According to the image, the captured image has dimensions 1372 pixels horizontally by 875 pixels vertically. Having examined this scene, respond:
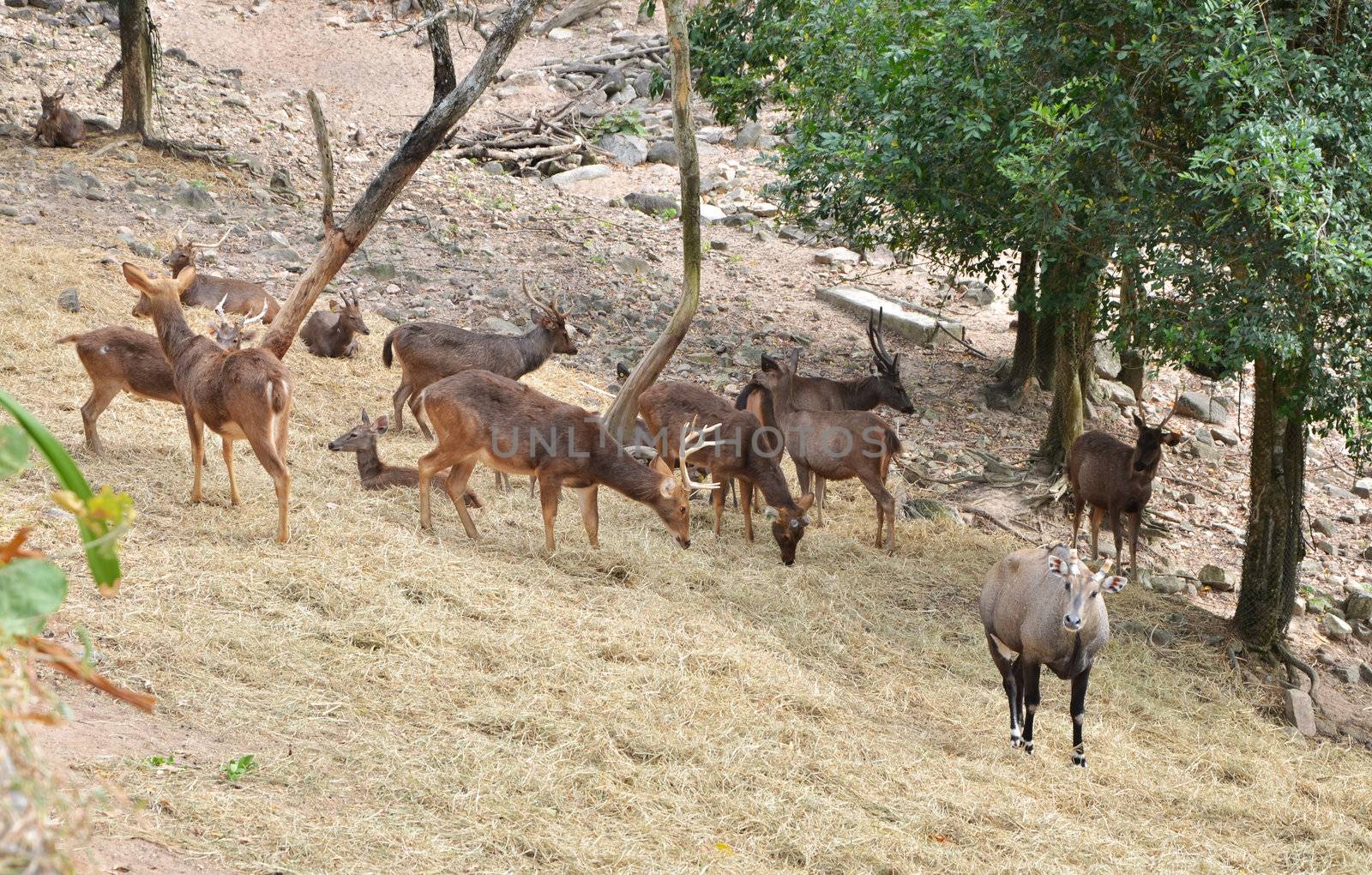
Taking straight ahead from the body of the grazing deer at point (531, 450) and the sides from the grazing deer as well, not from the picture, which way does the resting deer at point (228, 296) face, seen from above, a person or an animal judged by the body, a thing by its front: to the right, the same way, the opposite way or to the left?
the opposite way

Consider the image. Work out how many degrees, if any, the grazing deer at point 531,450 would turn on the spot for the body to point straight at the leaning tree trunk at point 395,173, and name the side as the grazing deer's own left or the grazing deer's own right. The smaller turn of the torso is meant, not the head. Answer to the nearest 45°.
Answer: approximately 135° to the grazing deer's own left

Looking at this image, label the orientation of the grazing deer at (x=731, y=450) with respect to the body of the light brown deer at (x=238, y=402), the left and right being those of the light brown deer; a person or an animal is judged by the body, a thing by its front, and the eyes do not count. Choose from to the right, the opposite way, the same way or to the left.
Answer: the opposite way

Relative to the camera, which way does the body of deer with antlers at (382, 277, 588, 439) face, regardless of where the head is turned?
to the viewer's right

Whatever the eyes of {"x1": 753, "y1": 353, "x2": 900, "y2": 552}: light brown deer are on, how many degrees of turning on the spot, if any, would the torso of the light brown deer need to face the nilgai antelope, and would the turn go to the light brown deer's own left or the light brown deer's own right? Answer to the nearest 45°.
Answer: approximately 90° to the light brown deer's own left

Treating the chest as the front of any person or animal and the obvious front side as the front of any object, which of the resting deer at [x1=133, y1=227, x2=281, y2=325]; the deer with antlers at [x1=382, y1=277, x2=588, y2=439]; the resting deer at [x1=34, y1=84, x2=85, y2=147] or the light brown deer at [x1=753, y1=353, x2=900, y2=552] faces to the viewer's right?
the deer with antlers

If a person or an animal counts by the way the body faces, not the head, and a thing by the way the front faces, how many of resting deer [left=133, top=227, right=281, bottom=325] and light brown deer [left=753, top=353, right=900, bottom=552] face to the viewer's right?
0

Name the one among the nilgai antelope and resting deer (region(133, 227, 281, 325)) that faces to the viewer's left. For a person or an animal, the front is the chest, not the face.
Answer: the resting deer

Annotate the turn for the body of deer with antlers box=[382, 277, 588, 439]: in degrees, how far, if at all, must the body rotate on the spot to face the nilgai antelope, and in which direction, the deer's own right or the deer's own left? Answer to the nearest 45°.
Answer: approximately 45° to the deer's own right

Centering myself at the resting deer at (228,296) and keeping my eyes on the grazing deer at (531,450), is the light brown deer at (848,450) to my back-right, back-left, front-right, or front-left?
front-left

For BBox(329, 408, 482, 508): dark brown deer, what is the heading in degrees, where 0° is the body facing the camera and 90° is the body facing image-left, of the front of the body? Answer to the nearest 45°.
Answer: approximately 90°

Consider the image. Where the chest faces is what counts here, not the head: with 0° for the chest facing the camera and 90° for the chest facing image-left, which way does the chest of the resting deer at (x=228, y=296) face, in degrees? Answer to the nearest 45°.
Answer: approximately 90°

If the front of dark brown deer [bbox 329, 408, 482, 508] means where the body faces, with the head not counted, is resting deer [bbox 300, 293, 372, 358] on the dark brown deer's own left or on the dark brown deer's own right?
on the dark brown deer's own right

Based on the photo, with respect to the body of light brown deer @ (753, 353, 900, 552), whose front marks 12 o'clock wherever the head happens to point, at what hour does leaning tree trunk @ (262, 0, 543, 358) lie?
The leaning tree trunk is roughly at 12 o'clock from the light brown deer.

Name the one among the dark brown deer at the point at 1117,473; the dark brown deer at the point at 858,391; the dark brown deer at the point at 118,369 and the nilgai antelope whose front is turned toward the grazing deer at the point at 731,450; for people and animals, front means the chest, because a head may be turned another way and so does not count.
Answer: the dark brown deer at the point at 118,369

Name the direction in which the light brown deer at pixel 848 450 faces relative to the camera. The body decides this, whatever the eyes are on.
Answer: to the viewer's left
